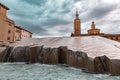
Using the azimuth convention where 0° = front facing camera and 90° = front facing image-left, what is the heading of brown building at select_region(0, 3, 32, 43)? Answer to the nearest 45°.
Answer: approximately 270°
